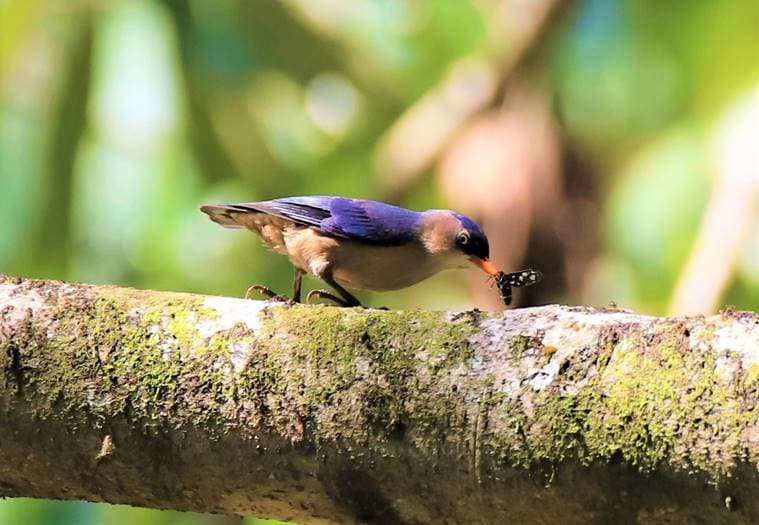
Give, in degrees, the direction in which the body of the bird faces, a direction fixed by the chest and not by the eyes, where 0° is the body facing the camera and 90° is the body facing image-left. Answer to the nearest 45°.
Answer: approximately 270°
